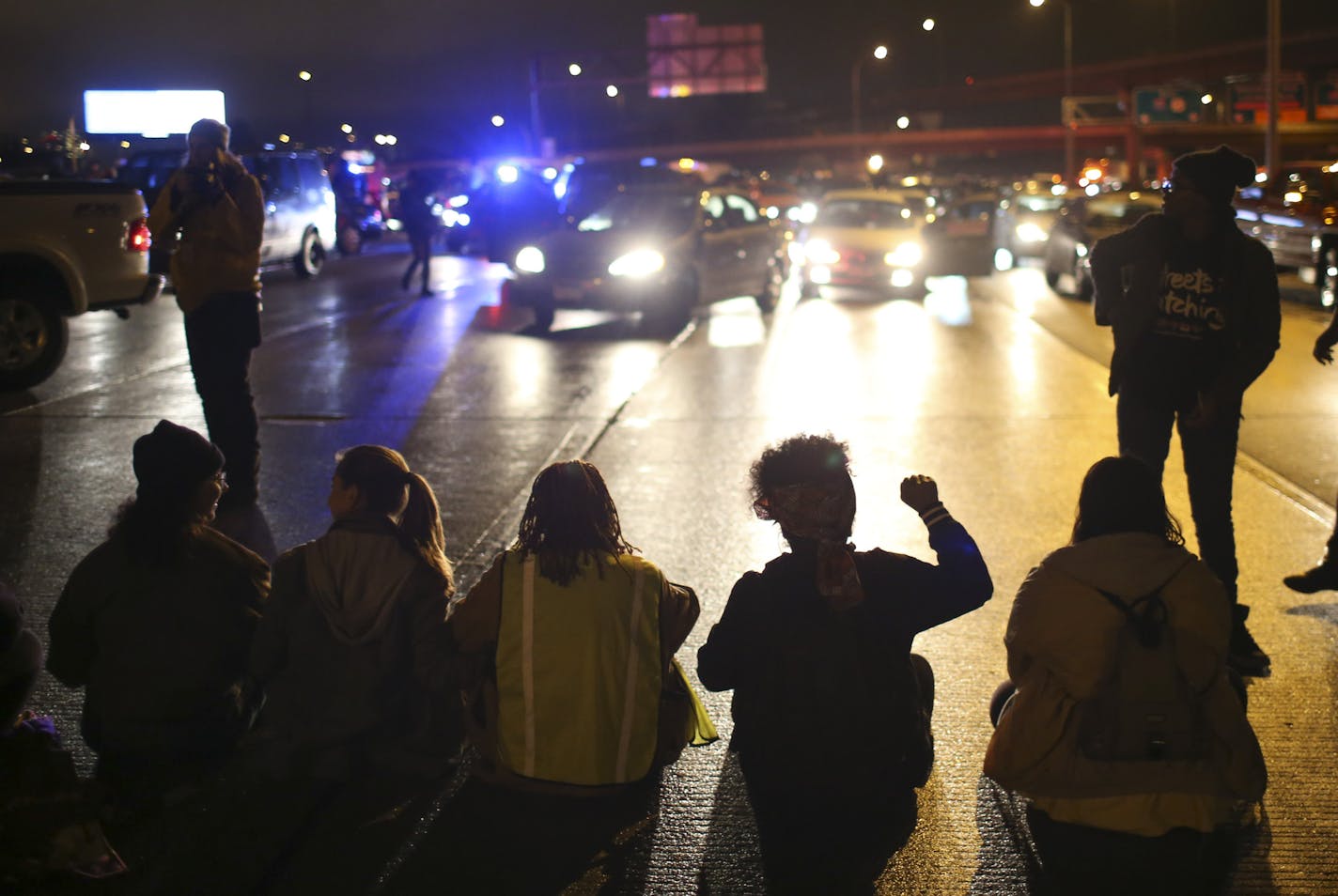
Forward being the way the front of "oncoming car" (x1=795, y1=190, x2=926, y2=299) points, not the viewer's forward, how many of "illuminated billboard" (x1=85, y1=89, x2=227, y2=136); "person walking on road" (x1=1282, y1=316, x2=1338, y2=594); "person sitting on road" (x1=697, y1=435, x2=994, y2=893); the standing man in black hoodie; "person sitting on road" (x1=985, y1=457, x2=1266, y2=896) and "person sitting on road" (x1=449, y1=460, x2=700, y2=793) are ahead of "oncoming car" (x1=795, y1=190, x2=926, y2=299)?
5

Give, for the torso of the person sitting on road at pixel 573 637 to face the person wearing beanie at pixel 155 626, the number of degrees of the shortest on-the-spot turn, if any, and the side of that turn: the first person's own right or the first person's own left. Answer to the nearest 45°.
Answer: approximately 90° to the first person's own left

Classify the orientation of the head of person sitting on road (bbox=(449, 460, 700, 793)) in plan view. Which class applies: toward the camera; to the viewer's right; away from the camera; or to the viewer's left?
away from the camera

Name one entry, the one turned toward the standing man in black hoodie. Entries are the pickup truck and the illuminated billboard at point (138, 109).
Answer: the illuminated billboard

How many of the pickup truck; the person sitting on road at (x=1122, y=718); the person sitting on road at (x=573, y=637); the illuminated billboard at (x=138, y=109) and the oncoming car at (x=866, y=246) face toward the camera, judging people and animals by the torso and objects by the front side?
2

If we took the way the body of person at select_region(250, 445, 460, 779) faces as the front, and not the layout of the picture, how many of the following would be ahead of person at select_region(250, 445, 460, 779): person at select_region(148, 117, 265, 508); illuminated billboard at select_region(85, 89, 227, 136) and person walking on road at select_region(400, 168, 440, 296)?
3

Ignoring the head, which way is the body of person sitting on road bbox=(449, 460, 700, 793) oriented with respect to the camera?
away from the camera

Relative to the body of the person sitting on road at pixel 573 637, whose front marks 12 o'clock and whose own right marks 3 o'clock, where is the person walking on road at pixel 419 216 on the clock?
The person walking on road is roughly at 12 o'clock from the person sitting on road.

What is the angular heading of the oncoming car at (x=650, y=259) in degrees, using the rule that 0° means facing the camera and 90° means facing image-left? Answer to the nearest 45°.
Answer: approximately 45°

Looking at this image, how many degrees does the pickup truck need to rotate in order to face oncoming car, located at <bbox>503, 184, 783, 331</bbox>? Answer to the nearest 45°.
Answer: approximately 135° to its right

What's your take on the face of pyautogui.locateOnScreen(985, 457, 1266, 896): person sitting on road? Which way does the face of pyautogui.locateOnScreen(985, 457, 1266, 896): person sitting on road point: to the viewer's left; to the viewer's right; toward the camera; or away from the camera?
away from the camera
